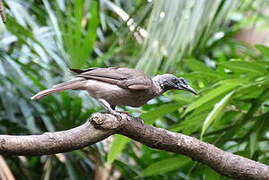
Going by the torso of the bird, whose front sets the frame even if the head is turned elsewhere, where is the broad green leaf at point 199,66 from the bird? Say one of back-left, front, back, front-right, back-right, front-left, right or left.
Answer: front-left

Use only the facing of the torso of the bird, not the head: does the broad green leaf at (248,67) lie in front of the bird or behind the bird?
in front

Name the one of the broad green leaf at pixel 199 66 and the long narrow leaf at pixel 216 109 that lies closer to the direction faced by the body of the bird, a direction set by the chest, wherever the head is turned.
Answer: the long narrow leaf

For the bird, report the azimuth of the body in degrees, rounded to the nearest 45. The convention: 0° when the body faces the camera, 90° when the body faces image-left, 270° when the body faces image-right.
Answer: approximately 270°

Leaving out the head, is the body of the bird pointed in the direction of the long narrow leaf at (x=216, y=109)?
yes

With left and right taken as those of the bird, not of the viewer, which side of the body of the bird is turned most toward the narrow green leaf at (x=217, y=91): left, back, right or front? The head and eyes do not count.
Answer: front
